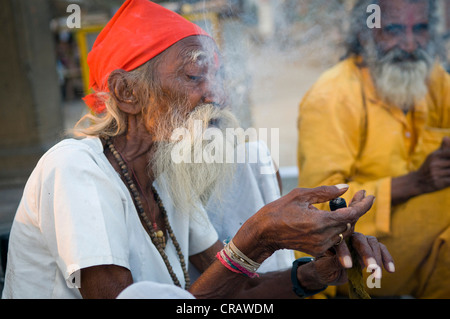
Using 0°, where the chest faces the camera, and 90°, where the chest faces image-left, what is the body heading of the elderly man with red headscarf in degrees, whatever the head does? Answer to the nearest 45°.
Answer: approximately 270°

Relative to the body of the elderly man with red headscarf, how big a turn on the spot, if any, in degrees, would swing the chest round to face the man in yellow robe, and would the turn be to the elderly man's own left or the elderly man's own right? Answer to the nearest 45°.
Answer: approximately 45° to the elderly man's own left
